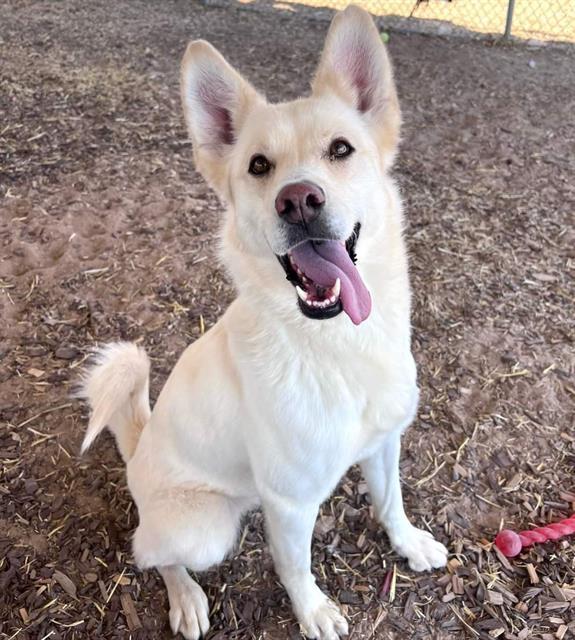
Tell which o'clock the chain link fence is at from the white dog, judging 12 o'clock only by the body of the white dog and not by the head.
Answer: The chain link fence is roughly at 8 o'clock from the white dog.

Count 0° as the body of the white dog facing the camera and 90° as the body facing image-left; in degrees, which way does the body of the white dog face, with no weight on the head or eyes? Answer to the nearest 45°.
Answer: approximately 315°

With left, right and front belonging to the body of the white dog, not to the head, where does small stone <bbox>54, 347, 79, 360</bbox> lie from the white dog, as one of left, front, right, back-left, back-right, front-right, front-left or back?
back

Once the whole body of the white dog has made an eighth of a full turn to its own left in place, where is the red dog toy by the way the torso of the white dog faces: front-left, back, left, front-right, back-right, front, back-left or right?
front
